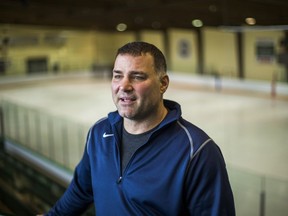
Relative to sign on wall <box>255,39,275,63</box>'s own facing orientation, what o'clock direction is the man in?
The man is roughly at 12 o'clock from the sign on wall.

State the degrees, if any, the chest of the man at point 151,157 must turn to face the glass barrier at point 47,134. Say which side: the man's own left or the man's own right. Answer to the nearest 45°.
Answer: approximately 135° to the man's own right

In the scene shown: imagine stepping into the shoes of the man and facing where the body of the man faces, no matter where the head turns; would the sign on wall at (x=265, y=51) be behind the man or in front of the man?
behind

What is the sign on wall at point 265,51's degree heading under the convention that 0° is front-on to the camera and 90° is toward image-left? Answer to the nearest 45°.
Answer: approximately 0°

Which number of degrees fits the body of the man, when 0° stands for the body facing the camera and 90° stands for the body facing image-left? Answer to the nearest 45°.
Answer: approximately 45°
